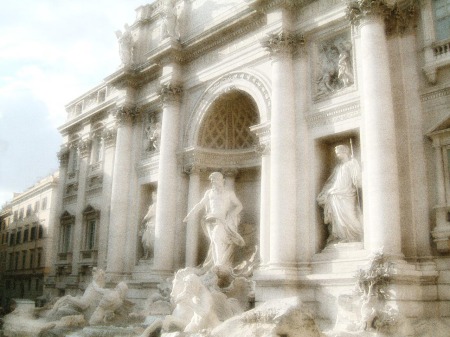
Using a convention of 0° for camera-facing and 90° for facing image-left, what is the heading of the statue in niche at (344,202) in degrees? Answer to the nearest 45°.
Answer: approximately 45°

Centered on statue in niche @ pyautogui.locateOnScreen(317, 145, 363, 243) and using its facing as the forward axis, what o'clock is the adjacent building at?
The adjacent building is roughly at 3 o'clock from the statue in niche.

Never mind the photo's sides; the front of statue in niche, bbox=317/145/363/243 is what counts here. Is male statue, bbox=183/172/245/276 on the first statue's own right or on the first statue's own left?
on the first statue's own right

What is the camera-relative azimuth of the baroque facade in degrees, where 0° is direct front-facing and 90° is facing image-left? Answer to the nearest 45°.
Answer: approximately 45°

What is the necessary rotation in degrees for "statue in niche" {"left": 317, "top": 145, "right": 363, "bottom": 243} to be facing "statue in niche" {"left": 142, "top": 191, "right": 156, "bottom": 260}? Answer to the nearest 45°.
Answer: approximately 90° to its right

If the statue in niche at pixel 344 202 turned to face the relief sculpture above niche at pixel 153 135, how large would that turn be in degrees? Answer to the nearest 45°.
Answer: approximately 90° to its right

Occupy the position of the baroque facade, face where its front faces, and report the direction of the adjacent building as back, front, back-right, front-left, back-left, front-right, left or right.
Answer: right
